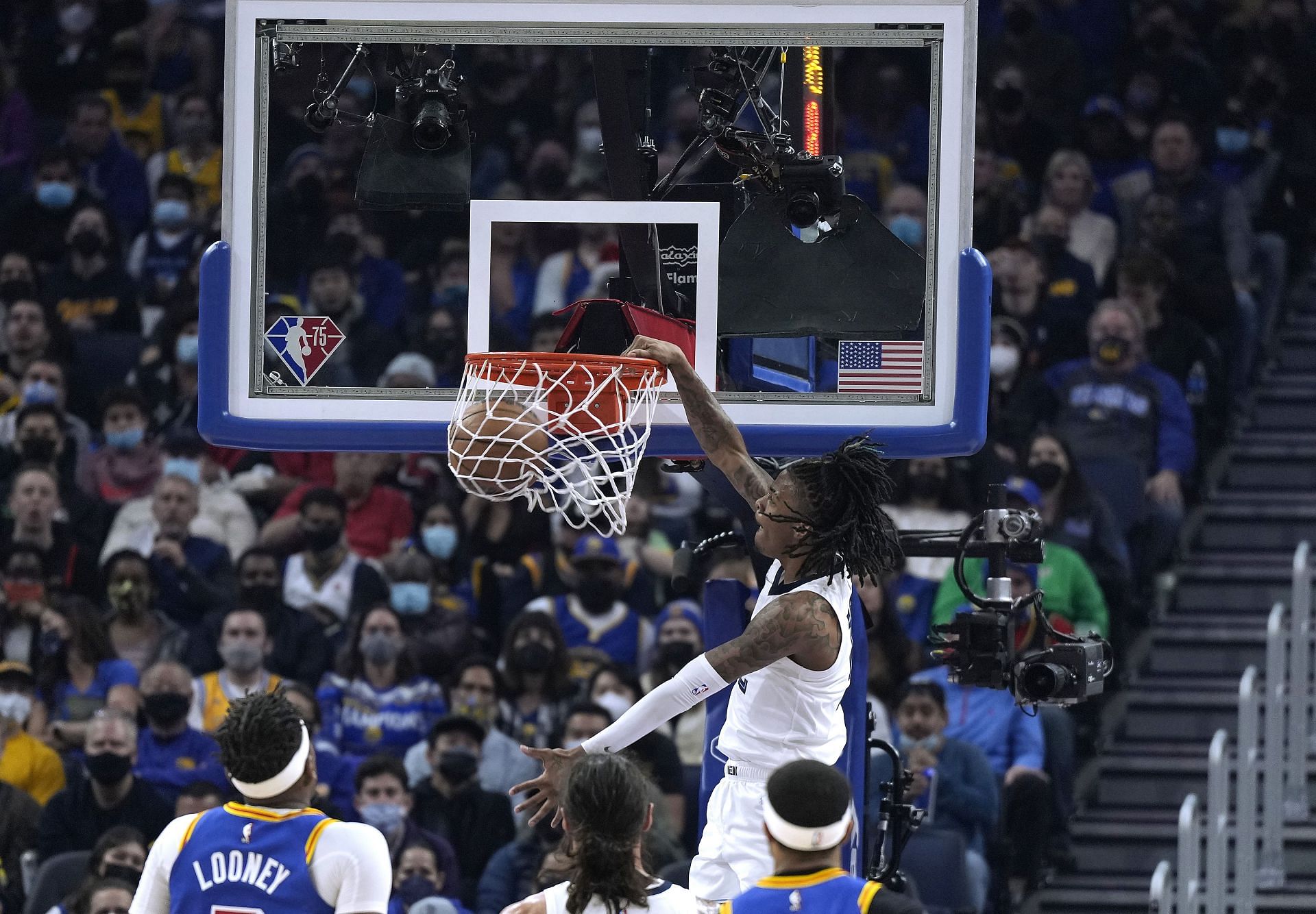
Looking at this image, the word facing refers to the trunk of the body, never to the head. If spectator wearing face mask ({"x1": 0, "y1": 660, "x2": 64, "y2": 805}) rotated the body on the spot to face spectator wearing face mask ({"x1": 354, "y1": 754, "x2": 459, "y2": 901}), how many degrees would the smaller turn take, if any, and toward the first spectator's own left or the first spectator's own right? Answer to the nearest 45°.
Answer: approximately 45° to the first spectator's own left

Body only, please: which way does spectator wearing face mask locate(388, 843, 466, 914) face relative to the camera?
toward the camera

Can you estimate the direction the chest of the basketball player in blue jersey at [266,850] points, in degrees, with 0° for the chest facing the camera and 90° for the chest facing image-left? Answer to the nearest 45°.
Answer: approximately 180°

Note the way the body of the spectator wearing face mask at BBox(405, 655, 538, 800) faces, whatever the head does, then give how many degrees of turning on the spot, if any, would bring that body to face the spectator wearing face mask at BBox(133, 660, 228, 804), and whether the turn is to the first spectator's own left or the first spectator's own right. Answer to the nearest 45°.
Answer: approximately 90° to the first spectator's own right

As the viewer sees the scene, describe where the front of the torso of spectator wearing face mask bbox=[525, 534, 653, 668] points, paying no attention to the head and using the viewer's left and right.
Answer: facing the viewer

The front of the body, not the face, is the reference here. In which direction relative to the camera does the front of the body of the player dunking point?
to the viewer's left

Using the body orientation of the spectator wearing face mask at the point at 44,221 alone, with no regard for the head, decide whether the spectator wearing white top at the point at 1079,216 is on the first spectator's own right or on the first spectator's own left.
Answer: on the first spectator's own left

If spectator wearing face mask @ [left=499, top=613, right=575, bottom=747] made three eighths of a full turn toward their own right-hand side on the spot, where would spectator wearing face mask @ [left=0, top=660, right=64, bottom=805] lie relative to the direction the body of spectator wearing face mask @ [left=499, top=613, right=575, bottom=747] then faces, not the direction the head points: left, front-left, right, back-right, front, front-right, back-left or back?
front-left

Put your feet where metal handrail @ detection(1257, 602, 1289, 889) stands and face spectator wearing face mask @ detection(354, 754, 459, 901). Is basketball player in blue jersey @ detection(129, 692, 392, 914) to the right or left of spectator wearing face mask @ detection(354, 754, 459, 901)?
left

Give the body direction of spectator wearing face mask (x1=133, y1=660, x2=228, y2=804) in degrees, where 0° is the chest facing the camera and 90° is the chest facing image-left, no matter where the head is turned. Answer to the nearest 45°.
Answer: approximately 0°

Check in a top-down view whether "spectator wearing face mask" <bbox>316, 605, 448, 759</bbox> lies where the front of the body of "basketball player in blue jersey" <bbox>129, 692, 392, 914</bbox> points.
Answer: yes

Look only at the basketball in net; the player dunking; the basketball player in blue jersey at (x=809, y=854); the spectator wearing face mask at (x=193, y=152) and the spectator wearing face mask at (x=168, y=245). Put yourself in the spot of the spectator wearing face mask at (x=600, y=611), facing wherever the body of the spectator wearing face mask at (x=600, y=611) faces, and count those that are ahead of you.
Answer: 3

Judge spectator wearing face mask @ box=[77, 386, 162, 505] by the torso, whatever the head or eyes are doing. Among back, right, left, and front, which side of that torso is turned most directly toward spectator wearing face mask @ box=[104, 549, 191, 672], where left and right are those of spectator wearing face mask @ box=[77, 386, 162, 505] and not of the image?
front

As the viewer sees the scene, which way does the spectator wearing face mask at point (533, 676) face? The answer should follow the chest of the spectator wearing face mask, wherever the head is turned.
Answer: toward the camera
